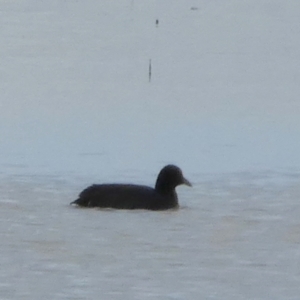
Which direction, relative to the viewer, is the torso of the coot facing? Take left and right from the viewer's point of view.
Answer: facing to the right of the viewer
